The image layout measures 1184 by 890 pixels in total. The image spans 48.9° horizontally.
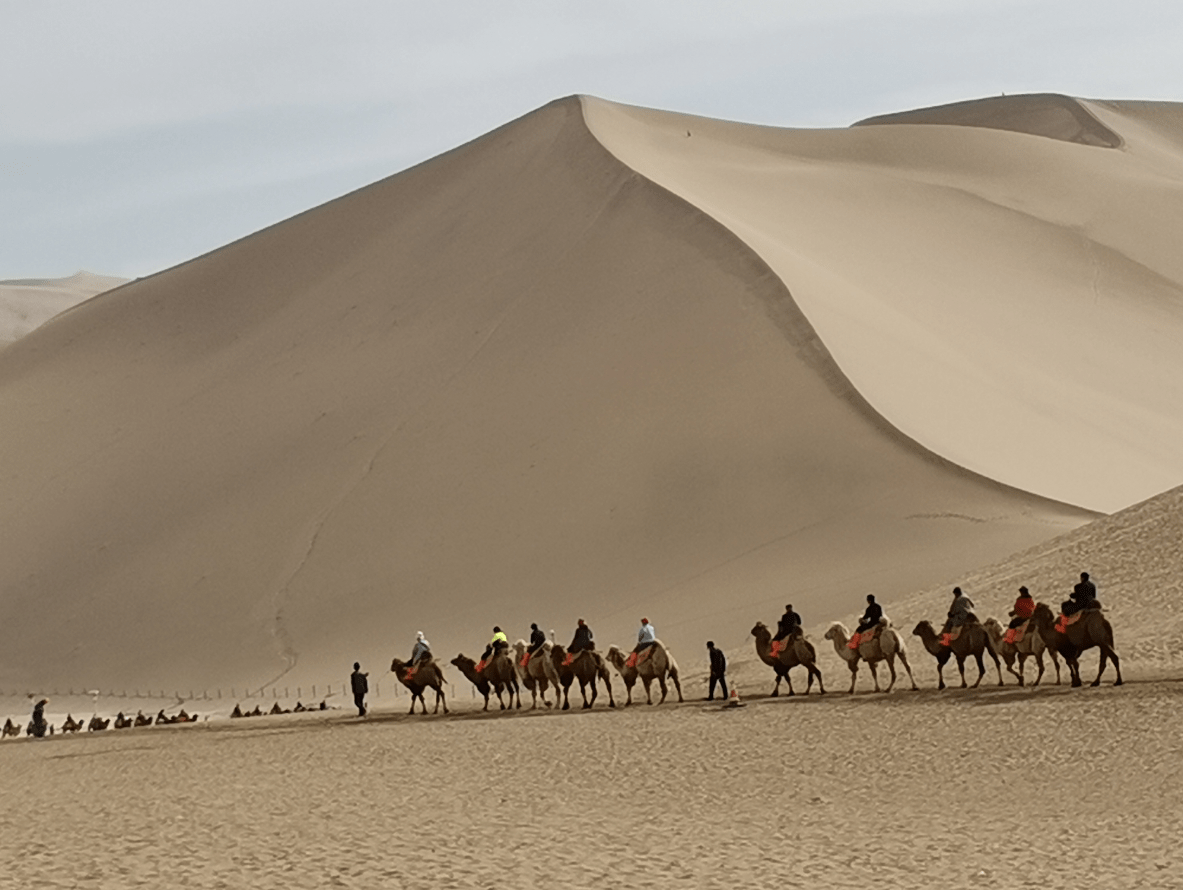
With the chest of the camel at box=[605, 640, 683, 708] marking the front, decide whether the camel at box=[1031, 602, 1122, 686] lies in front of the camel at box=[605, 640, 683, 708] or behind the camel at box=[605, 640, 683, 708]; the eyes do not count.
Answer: behind

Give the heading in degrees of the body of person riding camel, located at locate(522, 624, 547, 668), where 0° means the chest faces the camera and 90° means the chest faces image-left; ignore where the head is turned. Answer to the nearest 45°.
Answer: approximately 90°

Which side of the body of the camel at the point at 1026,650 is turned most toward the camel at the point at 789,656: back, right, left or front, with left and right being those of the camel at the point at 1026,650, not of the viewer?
front

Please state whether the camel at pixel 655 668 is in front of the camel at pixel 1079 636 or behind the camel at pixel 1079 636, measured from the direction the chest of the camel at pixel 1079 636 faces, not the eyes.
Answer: in front

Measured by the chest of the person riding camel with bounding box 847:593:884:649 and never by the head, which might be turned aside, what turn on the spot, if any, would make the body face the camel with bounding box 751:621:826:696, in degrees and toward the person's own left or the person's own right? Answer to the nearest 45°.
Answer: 0° — they already face it

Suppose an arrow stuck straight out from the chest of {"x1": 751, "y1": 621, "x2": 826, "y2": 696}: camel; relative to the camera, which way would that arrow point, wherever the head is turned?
to the viewer's left

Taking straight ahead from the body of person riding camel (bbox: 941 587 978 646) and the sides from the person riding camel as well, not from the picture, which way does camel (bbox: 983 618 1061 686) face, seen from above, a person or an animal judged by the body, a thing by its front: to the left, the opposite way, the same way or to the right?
the same way

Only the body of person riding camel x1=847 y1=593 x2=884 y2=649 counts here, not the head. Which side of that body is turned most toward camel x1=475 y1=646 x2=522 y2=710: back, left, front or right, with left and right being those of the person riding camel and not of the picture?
front

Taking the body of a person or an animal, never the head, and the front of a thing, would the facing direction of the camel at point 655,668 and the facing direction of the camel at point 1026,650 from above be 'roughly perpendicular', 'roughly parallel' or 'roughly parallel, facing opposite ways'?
roughly parallel

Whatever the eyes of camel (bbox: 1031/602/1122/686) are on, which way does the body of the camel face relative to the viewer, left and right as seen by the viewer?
facing to the left of the viewer

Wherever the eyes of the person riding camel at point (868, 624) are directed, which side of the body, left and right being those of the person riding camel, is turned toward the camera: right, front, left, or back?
left

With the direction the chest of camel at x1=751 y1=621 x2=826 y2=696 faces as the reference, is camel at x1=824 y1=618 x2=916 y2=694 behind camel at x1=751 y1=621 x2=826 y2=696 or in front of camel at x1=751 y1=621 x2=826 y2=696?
behind

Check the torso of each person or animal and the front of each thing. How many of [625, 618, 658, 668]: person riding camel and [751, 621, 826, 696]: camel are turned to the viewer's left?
2

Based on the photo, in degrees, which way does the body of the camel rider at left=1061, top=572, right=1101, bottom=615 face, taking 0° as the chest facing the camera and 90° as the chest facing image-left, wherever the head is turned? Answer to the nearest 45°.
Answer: approximately 90°

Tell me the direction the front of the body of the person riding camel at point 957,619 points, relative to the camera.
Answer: to the viewer's left
